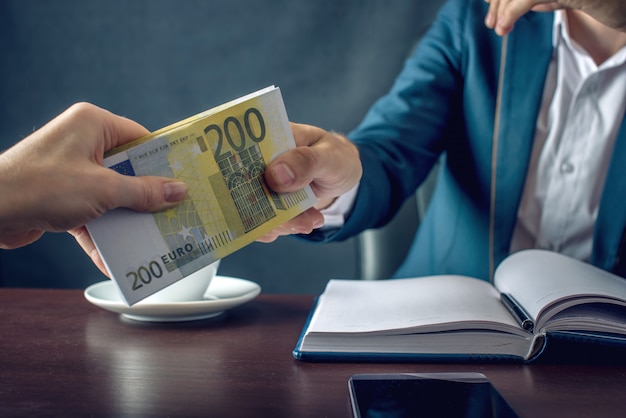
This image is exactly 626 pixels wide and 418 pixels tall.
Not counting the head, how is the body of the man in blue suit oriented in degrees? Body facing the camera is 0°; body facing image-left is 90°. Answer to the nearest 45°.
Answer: approximately 0°

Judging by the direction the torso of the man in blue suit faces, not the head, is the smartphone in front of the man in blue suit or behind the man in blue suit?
in front

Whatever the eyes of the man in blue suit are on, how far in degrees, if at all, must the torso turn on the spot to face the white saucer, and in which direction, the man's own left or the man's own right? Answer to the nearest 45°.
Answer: approximately 45° to the man's own right
